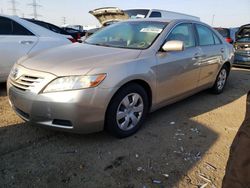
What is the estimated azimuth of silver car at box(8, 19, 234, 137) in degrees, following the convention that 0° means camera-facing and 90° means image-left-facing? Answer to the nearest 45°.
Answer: approximately 45°

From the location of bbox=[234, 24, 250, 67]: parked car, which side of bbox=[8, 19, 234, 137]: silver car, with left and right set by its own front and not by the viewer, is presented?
back

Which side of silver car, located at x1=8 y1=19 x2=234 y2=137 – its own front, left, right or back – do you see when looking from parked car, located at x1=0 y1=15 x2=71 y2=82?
right
